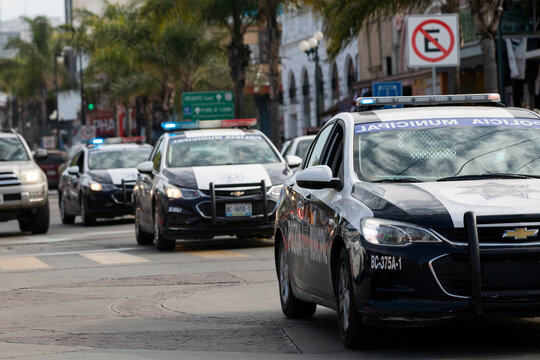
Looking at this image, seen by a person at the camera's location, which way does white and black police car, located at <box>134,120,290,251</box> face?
facing the viewer

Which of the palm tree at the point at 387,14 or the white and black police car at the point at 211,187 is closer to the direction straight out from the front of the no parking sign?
the white and black police car

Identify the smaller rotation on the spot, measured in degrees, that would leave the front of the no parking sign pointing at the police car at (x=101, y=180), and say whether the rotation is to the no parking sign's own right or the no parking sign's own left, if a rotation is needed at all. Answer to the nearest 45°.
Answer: approximately 135° to the no parking sign's own right

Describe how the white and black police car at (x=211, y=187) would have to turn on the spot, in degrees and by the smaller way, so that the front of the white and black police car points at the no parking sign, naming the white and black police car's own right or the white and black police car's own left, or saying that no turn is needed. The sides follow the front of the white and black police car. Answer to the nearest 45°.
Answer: approximately 90° to the white and black police car's own left

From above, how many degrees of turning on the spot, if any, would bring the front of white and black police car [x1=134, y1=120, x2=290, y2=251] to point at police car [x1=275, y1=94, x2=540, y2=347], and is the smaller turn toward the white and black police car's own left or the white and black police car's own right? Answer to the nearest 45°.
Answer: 0° — it already faces it

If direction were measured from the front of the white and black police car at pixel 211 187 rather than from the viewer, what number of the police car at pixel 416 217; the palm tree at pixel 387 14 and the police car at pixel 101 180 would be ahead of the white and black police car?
1

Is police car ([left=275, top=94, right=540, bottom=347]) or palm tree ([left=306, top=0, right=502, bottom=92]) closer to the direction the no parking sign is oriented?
the police car

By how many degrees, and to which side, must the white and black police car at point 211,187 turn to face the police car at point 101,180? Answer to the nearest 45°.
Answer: approximately 180°

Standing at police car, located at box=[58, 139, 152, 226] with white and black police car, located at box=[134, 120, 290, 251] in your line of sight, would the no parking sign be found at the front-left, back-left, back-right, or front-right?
front-left

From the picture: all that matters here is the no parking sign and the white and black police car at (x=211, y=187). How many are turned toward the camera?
2

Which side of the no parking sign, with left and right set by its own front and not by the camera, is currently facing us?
front

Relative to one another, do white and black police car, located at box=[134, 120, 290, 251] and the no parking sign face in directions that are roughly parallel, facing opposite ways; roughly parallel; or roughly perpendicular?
roughly parallel

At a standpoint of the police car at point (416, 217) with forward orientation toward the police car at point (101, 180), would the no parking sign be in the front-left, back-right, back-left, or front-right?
front-right

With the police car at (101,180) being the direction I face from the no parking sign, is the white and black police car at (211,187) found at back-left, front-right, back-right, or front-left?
front-left

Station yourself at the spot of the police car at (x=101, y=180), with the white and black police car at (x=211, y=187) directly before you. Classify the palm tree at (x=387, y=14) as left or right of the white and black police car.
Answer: left

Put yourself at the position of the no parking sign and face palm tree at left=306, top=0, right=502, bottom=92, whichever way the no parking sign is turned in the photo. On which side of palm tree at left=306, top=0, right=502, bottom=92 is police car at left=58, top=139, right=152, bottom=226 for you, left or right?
left

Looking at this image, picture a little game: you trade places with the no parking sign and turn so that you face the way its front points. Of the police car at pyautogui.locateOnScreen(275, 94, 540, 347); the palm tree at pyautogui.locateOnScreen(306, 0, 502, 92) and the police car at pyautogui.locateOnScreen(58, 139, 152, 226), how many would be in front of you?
1
